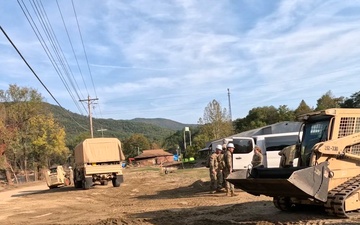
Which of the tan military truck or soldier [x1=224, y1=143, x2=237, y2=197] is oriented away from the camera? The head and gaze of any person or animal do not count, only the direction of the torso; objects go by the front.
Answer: the tan military truck

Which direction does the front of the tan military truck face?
away from the camera

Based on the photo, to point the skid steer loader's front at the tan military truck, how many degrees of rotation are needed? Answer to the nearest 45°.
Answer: approximately 90° to its right

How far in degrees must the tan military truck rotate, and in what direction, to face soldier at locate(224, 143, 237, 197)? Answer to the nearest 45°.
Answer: approximately 135° to its right

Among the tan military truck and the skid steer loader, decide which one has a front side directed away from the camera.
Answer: the tan military truck

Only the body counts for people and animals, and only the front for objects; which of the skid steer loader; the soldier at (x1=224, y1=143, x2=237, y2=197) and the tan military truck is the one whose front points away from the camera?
the tan military truck

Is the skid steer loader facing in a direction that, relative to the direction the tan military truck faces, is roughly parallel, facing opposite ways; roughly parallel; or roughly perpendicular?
roughly perpendicular

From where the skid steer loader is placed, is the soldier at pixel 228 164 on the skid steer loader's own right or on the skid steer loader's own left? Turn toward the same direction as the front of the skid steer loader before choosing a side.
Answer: on the skid steer loader's own right

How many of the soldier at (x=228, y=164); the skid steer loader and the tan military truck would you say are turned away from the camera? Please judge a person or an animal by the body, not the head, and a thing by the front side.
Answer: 1

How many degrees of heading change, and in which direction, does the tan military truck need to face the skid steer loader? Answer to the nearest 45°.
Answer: approximately 180°

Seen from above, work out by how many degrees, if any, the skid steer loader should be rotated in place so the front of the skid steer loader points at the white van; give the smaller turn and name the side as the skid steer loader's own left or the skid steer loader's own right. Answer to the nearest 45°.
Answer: approximately 135° to the skid steer loader's own right
